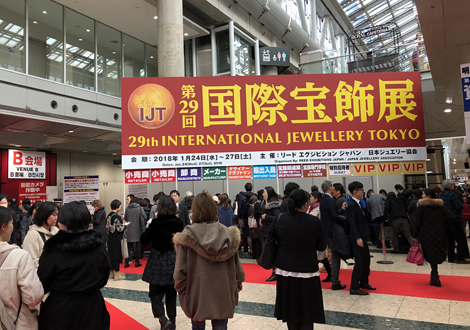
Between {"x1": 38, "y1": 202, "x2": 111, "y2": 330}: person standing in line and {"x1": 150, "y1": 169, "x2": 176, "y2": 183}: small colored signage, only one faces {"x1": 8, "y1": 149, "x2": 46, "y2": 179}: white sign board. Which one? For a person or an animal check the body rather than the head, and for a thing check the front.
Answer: the person standing in line

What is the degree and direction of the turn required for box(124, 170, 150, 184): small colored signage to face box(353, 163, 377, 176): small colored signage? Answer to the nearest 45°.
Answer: approximately 90° to its left

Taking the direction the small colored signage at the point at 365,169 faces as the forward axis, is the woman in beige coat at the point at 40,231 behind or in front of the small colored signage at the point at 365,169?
in front

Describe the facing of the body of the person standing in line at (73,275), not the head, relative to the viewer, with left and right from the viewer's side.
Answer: facing away from the viewer

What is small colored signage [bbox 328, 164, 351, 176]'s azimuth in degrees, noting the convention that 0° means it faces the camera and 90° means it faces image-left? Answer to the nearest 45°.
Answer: approximately 0°

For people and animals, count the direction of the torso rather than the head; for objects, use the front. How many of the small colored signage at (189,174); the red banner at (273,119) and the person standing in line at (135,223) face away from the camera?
1

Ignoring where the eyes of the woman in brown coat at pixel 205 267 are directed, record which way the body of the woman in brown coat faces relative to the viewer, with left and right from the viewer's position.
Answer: facing away from the viewer

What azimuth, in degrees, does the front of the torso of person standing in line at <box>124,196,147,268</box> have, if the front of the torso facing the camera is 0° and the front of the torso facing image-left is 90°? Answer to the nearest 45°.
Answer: approximately 180°

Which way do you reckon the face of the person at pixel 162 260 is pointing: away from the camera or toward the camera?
away from the camera

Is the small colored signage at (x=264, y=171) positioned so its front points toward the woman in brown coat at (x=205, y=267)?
yes

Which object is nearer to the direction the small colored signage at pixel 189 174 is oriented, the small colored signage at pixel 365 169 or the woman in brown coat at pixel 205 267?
the woman in brown coat

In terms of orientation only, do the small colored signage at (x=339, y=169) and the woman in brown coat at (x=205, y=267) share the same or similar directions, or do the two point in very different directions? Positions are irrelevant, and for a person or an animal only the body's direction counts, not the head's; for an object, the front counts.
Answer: very different directions

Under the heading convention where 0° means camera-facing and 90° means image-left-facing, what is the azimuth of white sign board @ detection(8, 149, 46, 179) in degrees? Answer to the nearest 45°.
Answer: approximately 0°

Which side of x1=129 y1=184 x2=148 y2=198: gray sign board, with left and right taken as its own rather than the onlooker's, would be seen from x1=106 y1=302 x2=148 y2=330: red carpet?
front

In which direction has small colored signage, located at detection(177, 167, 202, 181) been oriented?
toward the camera

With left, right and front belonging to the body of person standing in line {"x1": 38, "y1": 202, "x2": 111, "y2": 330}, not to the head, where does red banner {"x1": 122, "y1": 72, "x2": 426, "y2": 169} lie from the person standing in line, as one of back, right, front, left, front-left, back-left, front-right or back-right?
front-right

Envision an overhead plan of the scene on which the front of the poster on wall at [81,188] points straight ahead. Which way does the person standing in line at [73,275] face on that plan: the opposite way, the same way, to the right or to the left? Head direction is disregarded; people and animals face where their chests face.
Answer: the opposite way
